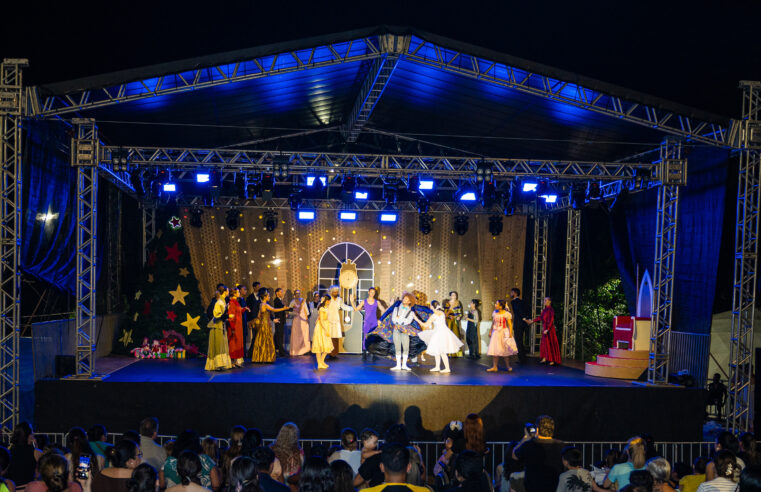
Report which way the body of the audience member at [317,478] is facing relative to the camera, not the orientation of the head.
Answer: away from the camera

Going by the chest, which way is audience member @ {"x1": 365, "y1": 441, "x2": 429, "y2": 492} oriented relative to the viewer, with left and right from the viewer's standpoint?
facing away from the viewer

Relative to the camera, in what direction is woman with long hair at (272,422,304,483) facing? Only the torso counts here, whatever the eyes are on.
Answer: away from the camera

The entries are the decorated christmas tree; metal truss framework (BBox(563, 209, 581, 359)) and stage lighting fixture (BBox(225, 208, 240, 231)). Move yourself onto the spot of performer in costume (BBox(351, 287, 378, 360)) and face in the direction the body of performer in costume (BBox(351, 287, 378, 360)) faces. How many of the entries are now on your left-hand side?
1

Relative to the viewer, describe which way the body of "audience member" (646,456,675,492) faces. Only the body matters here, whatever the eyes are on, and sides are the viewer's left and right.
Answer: facing away from the viewer

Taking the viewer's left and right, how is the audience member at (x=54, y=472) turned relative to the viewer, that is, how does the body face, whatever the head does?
facing away from the viewer

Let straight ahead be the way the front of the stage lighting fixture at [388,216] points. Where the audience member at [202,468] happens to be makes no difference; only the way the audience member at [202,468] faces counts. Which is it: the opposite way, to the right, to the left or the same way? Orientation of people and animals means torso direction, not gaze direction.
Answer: the opposite way

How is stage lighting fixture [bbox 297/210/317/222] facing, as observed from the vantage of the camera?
facing the viewer

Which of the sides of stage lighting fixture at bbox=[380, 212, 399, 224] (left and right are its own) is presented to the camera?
front

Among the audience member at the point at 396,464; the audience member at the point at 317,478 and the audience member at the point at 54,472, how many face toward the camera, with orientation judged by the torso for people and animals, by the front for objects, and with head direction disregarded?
0

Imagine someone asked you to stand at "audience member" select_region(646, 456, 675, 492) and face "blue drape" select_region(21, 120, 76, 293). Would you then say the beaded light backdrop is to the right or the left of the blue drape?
right
